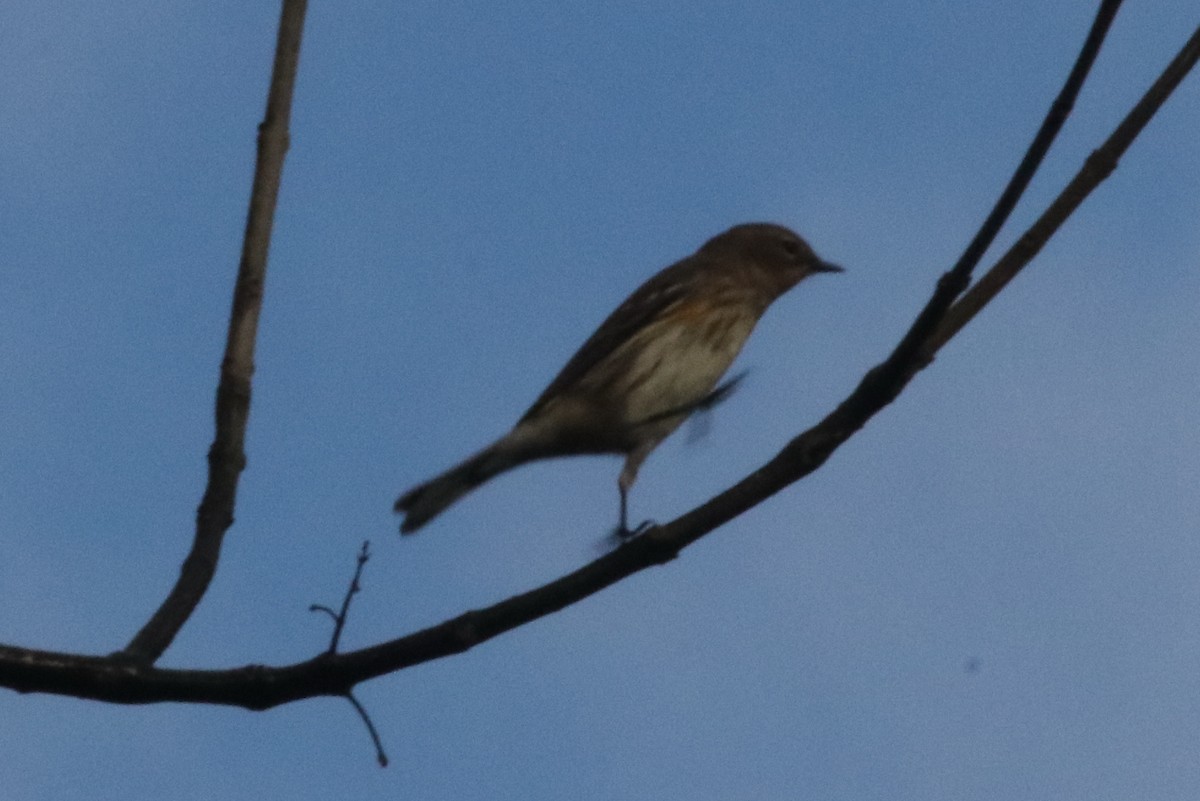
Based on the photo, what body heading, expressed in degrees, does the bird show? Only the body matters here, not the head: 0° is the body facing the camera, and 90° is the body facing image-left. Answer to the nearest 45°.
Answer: approximately 270°

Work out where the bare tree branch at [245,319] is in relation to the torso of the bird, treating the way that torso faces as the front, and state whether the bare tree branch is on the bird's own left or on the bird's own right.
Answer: on the bird's own right
